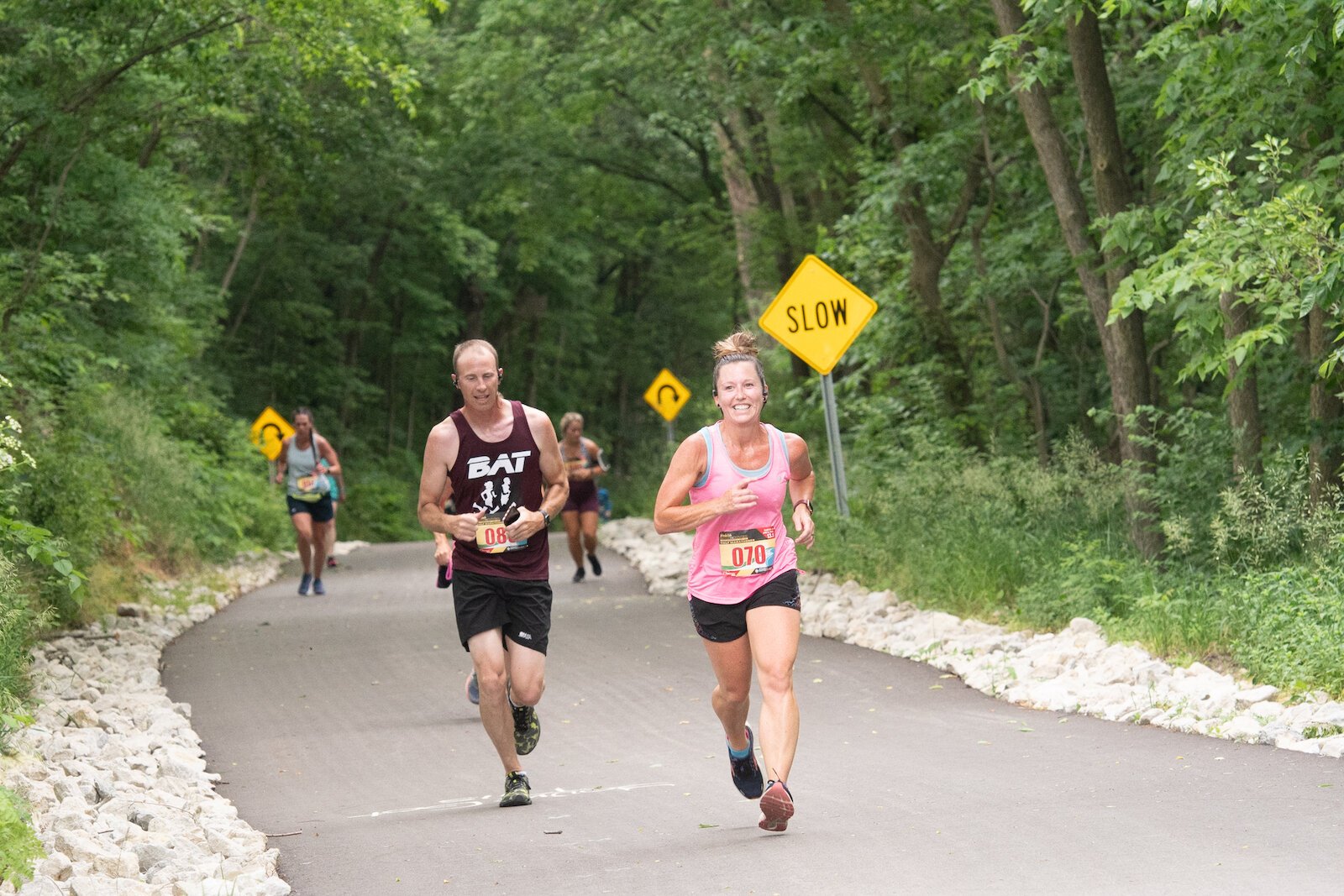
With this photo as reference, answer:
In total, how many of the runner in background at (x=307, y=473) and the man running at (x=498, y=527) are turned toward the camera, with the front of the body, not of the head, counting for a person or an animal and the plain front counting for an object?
2

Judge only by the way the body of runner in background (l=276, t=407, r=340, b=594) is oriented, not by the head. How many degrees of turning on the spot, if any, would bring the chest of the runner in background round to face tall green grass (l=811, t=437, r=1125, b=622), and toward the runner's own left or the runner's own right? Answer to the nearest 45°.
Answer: approximately 45° to the runner's own left

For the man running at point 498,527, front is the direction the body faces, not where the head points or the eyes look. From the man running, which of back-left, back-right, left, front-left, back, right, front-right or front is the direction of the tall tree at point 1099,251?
back-left

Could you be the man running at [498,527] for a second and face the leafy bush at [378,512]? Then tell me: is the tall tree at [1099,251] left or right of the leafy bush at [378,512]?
right

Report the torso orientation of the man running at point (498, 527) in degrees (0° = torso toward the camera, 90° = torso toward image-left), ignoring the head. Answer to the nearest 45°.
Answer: approximately 0°

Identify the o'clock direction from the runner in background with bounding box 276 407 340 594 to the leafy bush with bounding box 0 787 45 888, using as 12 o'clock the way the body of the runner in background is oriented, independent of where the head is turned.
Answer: The leafy bush is roughly at 12 o'clock from the runner in background.

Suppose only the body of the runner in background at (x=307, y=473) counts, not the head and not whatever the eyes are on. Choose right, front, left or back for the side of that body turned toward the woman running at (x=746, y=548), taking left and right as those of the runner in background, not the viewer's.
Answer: front

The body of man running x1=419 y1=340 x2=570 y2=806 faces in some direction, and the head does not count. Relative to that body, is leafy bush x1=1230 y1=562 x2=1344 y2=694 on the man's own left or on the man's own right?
on the man's own left

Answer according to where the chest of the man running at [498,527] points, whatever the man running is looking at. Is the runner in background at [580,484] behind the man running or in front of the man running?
behind

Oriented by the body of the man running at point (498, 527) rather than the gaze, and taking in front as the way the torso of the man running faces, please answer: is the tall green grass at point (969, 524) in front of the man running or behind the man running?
behind

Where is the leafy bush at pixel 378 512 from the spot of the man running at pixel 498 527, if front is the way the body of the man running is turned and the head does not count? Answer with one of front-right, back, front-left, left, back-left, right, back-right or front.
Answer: back

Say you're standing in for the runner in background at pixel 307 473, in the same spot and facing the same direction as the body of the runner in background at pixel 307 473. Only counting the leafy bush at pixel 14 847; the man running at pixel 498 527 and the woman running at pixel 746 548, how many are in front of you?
3

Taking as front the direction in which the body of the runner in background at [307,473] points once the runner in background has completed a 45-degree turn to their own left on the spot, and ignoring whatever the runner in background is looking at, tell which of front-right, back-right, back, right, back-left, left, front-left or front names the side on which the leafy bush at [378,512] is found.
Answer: back-left
